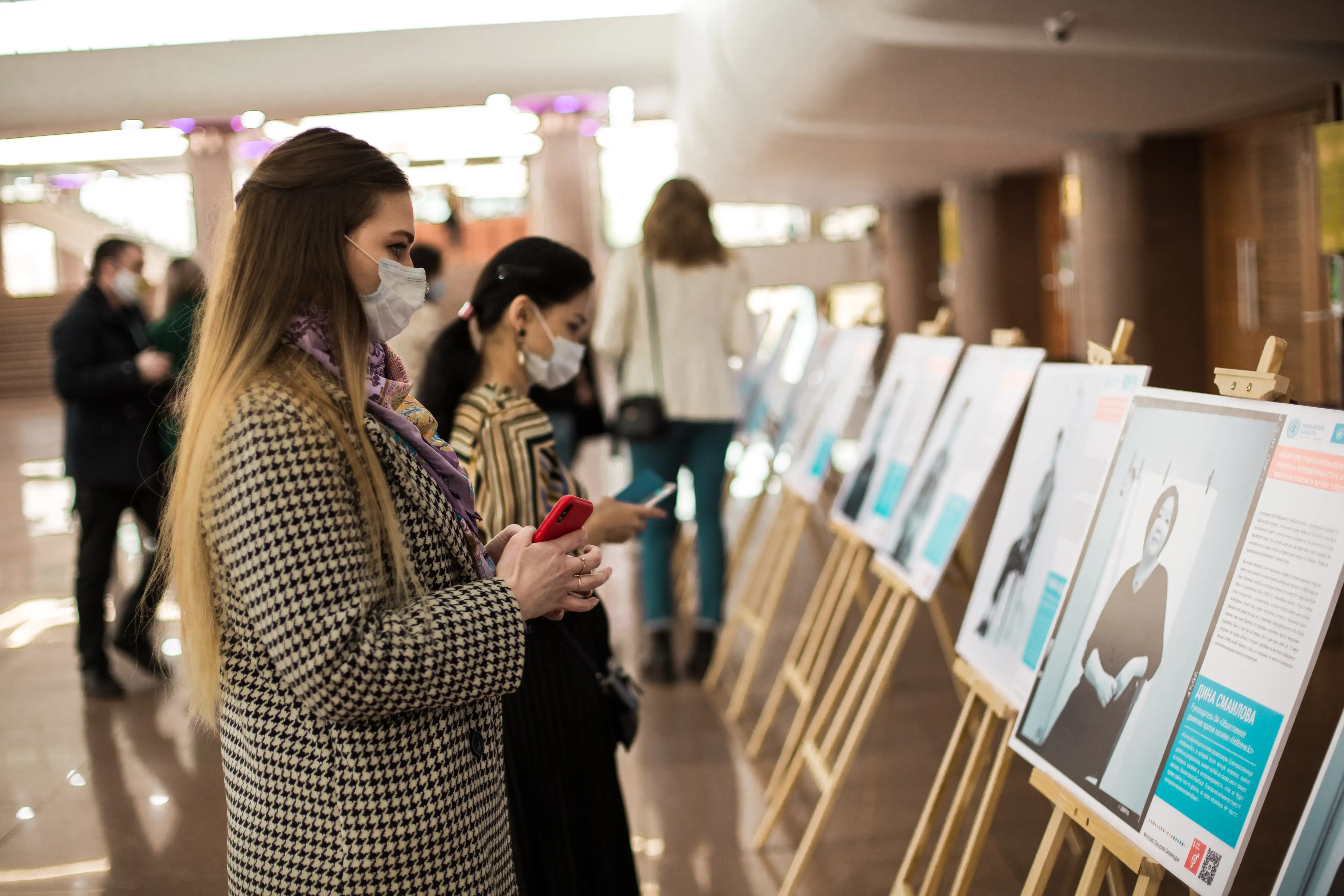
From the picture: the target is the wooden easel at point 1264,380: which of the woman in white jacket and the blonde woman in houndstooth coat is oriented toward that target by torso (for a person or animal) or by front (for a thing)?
the blonde woman in houndstooth coat

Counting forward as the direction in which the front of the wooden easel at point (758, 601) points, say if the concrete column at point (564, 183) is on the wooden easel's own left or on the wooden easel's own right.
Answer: on the wooden easel's own right

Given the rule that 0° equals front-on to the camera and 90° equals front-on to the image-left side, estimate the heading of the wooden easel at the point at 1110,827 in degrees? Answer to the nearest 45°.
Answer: approximately 45°

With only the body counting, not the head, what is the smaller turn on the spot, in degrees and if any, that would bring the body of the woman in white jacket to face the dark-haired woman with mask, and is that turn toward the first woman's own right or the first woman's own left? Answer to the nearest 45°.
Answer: approximately 180°

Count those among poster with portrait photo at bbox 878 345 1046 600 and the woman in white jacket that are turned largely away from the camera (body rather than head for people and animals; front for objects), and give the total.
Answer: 1

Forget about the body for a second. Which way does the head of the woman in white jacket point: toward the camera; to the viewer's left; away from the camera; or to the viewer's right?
away from the camera

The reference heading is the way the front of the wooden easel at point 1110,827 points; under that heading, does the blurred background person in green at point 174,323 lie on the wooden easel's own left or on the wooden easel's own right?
on the wooden easel's own right

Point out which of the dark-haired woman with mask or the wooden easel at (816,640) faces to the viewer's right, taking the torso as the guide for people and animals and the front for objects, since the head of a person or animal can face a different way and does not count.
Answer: the dark-haired woman with mask

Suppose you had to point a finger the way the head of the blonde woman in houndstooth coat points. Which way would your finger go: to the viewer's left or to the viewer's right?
to the viewer's right

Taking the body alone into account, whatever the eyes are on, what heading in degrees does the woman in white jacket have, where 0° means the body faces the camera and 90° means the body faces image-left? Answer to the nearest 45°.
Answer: approximately 180°

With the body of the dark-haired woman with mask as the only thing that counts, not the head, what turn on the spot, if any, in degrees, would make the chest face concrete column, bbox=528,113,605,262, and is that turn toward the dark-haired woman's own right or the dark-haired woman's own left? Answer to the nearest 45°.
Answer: approximately 90° to the dark-haired woman's own left

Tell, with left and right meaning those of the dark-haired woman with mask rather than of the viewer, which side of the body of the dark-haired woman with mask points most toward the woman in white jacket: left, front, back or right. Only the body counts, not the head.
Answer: left

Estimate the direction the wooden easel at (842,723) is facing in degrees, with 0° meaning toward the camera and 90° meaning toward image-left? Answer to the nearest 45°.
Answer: approximately 45°
